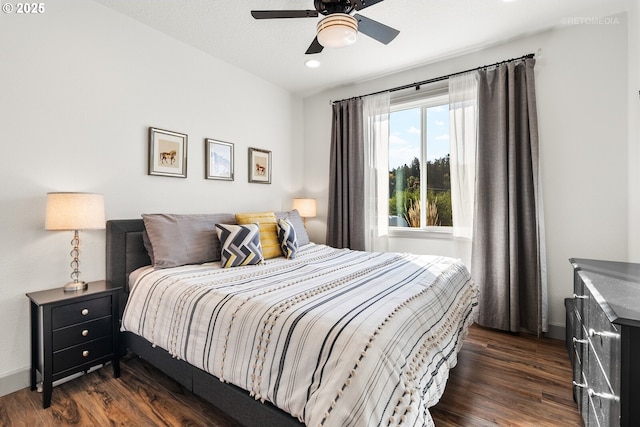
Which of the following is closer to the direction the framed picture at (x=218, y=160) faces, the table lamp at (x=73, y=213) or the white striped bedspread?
the white striped bedspread

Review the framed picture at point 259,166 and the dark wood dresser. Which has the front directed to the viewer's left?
the dark wood dresser

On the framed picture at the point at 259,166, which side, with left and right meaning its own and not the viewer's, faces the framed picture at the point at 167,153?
right

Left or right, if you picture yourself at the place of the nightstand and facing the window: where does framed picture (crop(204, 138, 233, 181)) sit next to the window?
left

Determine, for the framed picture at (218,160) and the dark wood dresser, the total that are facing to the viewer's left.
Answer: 1

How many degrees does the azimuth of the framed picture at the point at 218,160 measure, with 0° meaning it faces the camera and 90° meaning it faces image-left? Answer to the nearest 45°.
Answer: approximately 315°

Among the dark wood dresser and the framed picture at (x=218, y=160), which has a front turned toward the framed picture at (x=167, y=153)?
the dark wood dresser

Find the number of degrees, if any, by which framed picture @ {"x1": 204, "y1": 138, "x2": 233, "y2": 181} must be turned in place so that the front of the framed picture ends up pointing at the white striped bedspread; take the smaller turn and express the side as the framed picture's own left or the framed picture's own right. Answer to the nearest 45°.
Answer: approximately 45° to the framed picture's own right

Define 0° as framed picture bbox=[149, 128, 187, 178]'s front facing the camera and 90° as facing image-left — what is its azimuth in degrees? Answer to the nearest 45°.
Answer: approximately 315°

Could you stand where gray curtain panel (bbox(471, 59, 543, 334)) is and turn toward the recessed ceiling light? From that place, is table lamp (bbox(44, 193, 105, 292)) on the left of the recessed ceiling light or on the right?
left

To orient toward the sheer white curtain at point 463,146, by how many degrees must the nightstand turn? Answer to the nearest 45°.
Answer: approximately 45° to its left
